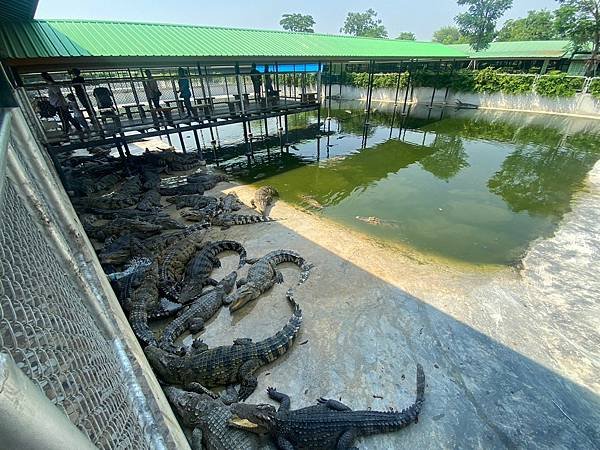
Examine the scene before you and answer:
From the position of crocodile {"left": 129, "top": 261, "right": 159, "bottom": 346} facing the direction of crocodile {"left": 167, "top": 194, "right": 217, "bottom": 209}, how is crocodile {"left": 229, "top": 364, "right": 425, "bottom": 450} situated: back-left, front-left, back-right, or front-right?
back-right

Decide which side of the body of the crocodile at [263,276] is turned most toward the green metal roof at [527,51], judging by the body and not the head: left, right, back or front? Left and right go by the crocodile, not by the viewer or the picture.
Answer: back

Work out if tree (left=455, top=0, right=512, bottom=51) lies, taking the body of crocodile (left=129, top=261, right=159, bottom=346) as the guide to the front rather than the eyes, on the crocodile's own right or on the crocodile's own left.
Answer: on the crocodile's own right

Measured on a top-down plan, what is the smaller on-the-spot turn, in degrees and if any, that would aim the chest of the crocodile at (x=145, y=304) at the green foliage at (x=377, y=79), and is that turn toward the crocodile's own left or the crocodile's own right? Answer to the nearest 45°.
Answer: approximately 45° to the crocodile's own right

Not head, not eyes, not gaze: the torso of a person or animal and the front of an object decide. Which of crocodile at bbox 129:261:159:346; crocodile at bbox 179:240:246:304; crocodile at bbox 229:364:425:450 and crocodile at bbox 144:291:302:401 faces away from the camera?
crocodile at bbox 129:261:159:346
